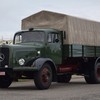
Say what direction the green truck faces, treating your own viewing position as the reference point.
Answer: facing the viewer and to the left of the viewer
